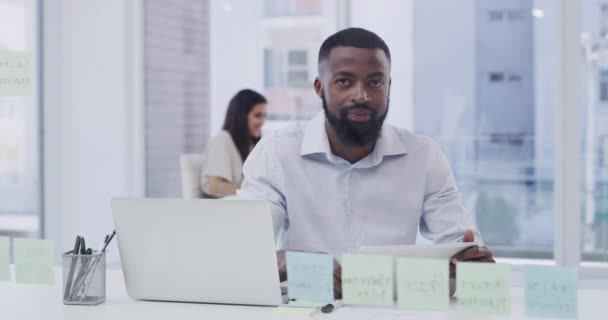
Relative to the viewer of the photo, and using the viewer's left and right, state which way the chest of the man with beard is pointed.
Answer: facing the viewer

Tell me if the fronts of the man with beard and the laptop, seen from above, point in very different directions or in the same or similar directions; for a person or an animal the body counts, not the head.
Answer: very different directions

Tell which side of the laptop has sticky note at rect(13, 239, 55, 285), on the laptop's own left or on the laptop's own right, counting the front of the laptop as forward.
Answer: on the laptop's own left

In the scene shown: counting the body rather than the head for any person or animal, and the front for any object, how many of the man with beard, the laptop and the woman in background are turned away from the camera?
1

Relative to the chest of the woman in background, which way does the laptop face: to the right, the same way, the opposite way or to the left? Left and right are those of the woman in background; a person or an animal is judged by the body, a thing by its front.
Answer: to the left

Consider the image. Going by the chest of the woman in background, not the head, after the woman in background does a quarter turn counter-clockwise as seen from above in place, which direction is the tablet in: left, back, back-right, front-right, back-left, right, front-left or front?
back

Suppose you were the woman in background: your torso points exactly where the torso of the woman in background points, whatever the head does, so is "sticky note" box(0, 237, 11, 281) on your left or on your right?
on your right

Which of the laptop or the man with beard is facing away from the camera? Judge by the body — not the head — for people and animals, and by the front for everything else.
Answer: the laptop

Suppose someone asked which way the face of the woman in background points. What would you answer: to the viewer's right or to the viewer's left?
to the viewer's right

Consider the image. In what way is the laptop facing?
away from the camera

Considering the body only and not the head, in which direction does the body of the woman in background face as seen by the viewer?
to the viewer's right

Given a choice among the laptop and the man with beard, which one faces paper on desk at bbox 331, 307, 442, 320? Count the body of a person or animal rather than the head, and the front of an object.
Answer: the man with beard

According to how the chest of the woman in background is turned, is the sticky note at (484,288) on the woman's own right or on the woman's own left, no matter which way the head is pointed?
on the woman's own right

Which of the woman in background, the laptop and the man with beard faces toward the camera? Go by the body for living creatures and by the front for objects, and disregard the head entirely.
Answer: the man with beard

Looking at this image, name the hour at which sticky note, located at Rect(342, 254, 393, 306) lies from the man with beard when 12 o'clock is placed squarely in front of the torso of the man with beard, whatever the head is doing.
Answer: The sticky note is roughly at 12 o'clock from the man with beard.
